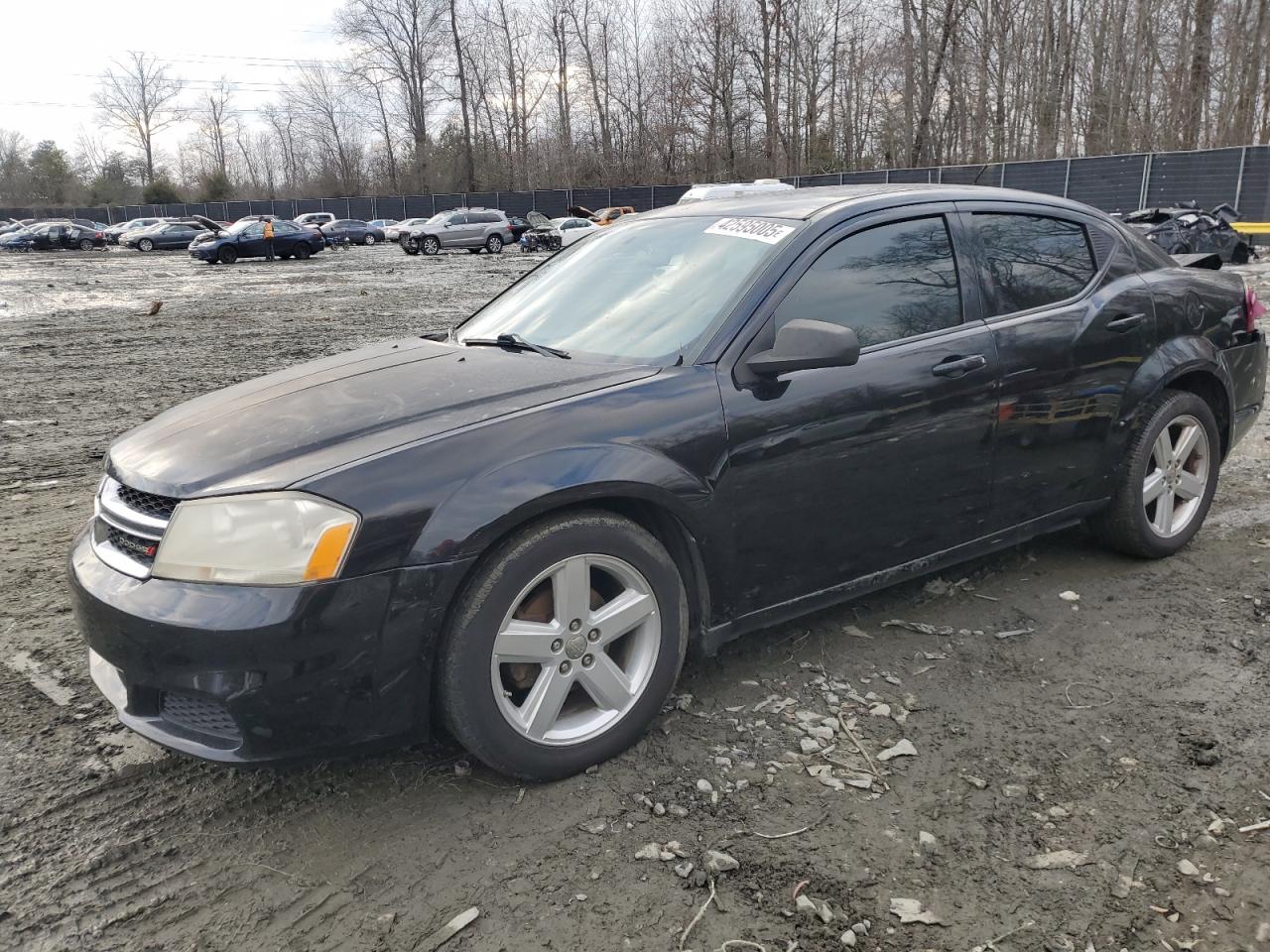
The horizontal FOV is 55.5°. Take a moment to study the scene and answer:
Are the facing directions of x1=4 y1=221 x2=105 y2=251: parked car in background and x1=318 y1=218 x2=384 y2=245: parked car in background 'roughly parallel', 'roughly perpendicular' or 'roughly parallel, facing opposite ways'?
roughly parallel

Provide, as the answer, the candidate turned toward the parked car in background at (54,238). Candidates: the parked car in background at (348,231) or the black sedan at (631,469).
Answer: the parked car in background at (348,231)

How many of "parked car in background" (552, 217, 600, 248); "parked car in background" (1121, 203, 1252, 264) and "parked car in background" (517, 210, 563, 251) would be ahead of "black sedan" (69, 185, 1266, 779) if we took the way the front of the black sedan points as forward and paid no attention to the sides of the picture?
0

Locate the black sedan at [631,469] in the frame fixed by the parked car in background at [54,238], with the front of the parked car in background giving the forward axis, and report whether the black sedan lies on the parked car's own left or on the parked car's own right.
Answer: on the parked car's own left

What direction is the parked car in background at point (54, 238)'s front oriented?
to the viewer's left

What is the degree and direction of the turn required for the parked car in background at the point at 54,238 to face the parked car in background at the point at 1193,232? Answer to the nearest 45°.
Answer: approximately 135° to its left

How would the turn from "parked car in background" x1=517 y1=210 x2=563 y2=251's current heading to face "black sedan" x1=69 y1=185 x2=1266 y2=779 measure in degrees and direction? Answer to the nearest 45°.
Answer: approximately 45° to its left

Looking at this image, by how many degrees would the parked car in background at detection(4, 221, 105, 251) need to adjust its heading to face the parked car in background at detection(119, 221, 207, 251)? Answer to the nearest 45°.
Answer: approximately 135° to its left

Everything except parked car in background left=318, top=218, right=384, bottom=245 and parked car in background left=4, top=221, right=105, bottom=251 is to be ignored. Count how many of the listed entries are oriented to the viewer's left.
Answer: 2

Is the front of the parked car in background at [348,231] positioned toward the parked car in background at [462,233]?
no

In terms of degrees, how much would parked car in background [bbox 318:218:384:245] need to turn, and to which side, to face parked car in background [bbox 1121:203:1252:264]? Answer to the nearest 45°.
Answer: approximately 135° to its left

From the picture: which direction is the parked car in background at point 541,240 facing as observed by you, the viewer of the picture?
facing the viewer and to the left of the viewer

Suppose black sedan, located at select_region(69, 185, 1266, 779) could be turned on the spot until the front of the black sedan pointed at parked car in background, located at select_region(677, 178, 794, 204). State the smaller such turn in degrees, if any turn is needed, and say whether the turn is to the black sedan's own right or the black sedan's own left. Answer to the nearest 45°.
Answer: approximately 135° to the black sedan's own right

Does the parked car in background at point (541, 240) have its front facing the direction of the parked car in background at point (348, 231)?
no

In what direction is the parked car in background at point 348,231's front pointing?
to the viewer's left

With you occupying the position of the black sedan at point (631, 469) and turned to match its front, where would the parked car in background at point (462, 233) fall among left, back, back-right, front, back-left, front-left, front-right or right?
back-right

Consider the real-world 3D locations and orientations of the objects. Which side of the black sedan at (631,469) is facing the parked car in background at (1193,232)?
back
